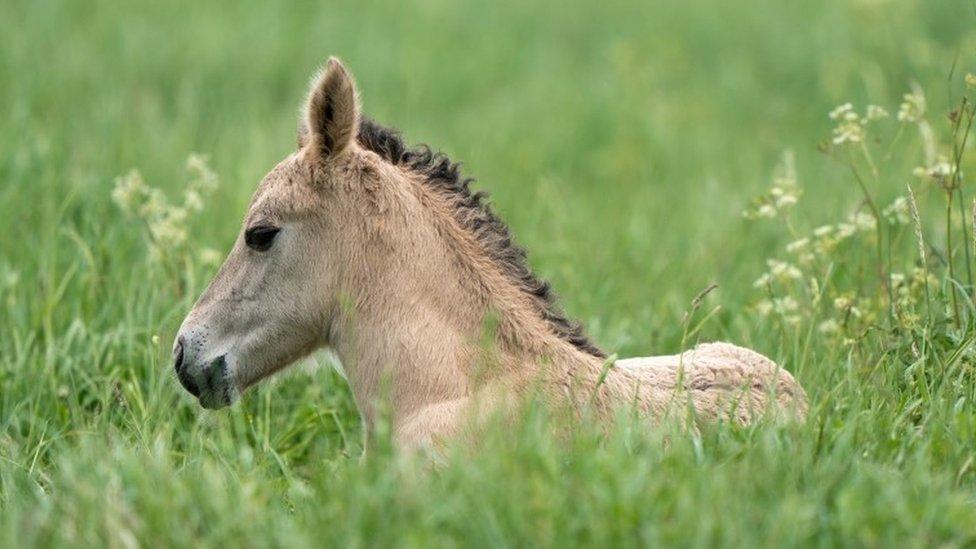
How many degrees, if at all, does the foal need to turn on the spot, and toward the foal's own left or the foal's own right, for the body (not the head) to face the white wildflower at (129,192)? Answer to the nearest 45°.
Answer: approximately 45° to the foal's own right

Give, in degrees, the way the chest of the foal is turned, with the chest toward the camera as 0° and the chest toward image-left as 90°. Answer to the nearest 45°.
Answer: approximately 90°
